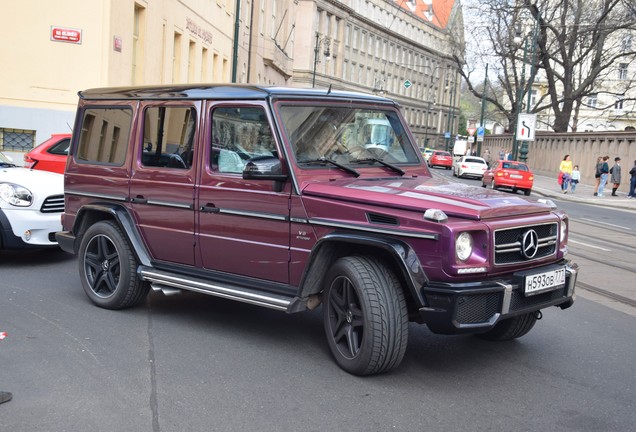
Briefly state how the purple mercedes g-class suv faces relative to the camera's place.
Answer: facing the viewer and to the right of the viewer

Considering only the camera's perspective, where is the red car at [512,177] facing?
facing away from the viewer and to the left of the viewer

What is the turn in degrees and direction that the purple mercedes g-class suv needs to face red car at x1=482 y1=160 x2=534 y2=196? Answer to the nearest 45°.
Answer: approximately 135° to its left

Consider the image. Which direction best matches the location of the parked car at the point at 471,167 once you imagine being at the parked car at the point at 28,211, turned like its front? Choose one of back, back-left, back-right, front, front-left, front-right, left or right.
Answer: left

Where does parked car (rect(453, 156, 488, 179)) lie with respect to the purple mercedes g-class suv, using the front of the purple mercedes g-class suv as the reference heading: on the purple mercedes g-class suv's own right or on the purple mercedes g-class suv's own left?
on the purple mercedes g-class suv's own left

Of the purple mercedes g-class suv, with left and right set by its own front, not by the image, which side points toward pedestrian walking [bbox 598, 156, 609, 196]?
left
